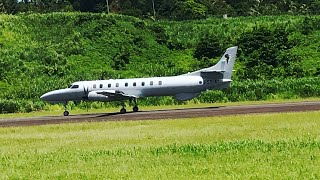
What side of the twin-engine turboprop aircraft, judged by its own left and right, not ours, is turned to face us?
left
